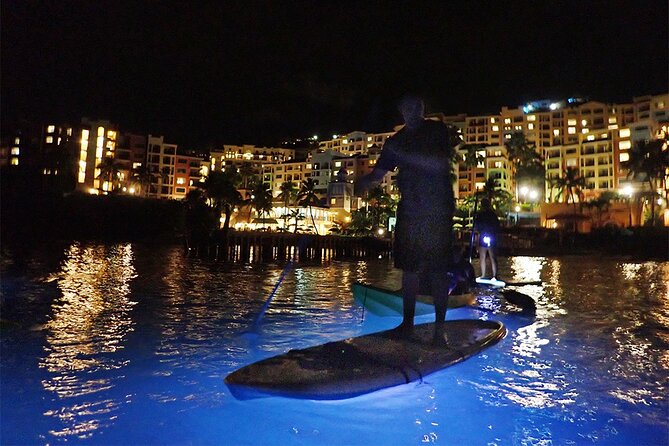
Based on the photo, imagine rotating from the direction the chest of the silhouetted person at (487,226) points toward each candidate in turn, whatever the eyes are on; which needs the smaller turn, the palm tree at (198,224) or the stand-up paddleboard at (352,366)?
the stand-up paddleboard

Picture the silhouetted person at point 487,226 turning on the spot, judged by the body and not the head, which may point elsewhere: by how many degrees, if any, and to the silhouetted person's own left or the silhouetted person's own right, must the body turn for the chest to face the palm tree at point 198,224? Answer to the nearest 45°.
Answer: approximately 45° to the silhouetted person's own left

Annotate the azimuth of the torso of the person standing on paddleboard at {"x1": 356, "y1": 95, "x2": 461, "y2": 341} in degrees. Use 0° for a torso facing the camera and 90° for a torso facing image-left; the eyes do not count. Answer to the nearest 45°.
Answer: approximately 45°

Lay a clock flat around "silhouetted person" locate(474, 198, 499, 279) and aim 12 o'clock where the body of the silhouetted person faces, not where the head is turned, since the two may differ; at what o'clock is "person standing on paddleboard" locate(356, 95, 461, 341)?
The person standing on paddleboard is roughly at 12 o'clock from the silhouetted person.

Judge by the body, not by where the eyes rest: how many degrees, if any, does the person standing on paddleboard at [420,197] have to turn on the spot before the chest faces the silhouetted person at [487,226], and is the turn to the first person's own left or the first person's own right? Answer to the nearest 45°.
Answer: approximately 135° to the first person's own right

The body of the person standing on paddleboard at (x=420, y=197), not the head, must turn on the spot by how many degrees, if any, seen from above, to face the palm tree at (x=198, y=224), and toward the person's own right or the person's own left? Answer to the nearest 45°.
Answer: approximately 90° to the person's own right

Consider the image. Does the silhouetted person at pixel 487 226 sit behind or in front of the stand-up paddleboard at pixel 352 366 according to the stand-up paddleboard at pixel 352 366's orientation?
behind

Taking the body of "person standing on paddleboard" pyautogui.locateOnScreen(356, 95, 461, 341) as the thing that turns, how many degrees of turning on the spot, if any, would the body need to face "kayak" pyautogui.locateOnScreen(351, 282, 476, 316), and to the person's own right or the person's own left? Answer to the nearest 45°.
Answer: approximately 135° to the person's own right

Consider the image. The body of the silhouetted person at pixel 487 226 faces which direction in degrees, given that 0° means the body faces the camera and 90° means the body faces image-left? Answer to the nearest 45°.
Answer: approximately 0°

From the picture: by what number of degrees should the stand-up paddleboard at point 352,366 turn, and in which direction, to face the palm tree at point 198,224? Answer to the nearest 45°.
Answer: approximately 90° to its right
